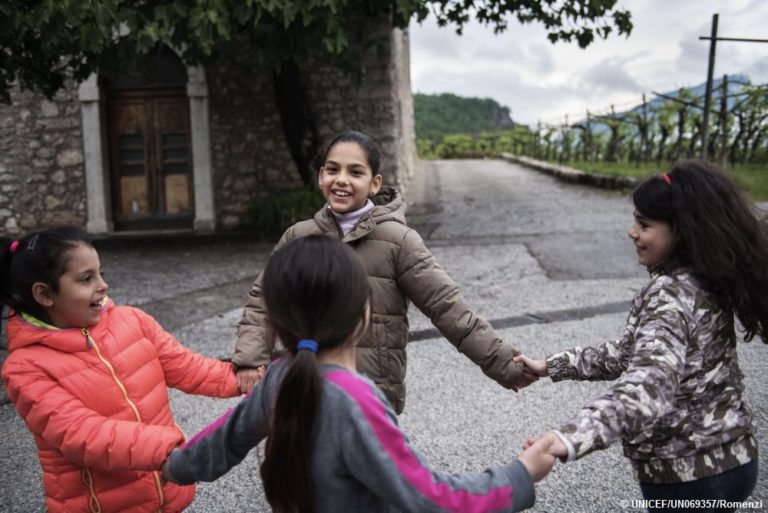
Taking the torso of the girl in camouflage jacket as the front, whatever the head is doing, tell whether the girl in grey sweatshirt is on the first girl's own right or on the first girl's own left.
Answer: on the first girl's own left

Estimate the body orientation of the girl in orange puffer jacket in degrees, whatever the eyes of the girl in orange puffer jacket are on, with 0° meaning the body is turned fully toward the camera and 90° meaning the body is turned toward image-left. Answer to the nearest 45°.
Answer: approximately 315°

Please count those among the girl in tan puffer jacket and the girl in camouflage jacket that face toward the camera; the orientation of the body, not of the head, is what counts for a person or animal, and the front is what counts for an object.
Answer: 1

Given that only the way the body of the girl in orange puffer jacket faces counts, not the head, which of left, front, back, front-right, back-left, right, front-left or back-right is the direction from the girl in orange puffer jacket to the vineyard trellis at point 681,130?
left

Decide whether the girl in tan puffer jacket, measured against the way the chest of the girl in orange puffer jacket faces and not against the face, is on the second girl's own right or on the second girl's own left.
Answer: on the second girl's own left

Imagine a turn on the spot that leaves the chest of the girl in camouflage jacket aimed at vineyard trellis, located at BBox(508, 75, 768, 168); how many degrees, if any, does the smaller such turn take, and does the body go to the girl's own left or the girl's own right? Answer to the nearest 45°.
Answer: approximately 90° to the girl's own right

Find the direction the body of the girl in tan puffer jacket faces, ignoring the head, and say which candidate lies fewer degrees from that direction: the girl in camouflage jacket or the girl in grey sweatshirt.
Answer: the girl in grey sweatshirt

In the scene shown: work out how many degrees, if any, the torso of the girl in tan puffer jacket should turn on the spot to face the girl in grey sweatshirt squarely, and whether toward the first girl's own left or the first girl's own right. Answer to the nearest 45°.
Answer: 0° — they already face them

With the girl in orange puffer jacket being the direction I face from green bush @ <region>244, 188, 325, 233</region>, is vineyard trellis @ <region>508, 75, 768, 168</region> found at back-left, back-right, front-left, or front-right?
back-left

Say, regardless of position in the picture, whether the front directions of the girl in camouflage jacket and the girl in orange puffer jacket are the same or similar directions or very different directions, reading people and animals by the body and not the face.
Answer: very different directions

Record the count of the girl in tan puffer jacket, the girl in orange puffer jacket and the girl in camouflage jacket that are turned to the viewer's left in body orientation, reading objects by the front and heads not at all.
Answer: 1

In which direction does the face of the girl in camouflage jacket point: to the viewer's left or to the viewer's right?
to the viewer's left

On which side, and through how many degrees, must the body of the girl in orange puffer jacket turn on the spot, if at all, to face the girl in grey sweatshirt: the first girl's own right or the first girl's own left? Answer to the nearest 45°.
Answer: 0° — they already face them

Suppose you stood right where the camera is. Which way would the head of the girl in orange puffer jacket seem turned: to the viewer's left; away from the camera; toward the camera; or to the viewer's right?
to the viewer's right

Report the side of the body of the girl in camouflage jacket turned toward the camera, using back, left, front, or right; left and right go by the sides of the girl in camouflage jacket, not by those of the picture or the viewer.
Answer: left
